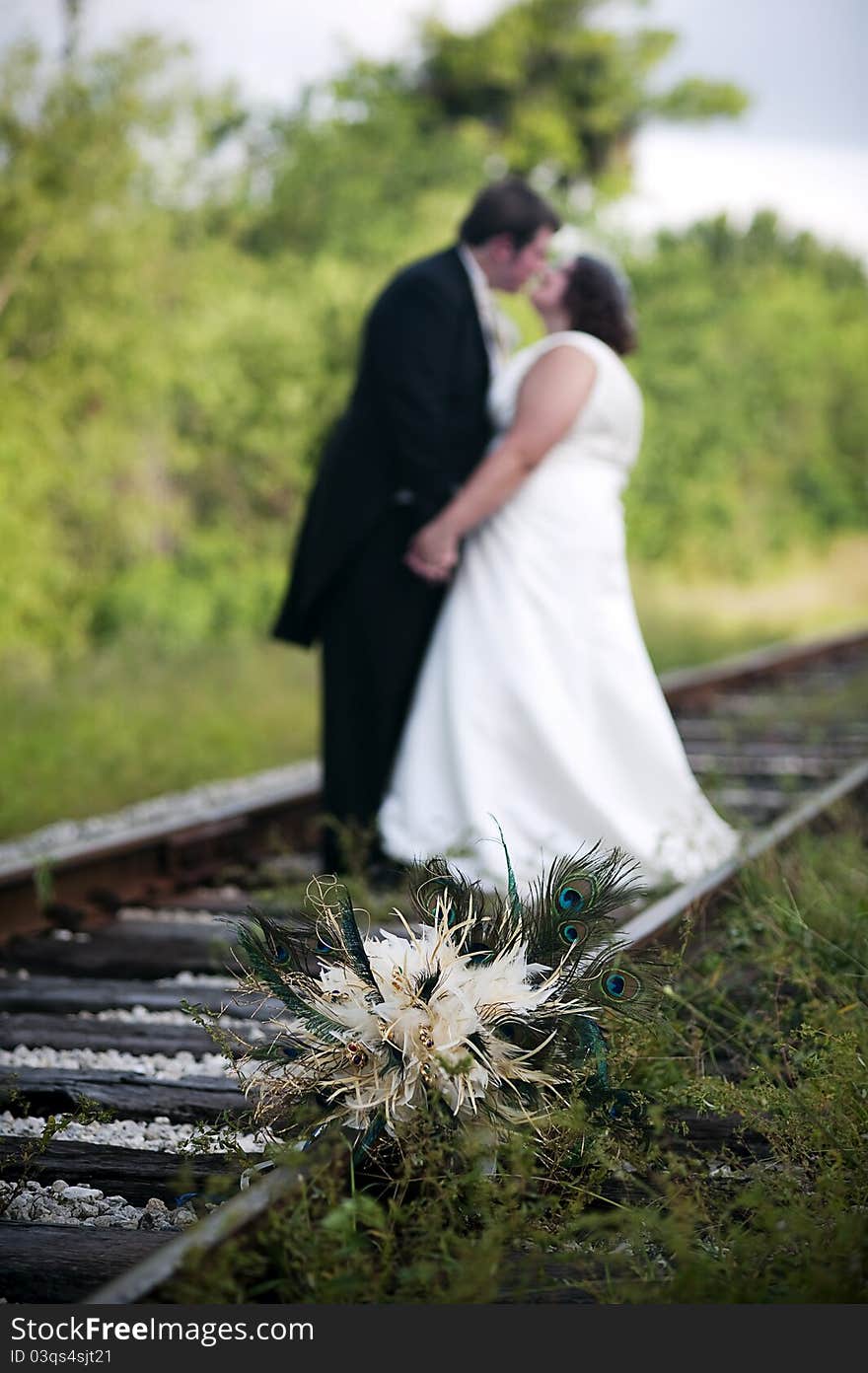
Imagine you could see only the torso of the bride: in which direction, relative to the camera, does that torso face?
to the viewer's left

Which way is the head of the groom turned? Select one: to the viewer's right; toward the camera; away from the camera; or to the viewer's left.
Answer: to the viewer's right

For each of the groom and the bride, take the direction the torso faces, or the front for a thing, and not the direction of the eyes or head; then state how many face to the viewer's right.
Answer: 1

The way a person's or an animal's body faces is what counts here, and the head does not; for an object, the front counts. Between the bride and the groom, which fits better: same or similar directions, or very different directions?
very different directions

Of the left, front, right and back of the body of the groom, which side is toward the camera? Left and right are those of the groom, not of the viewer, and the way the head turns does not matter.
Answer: right
